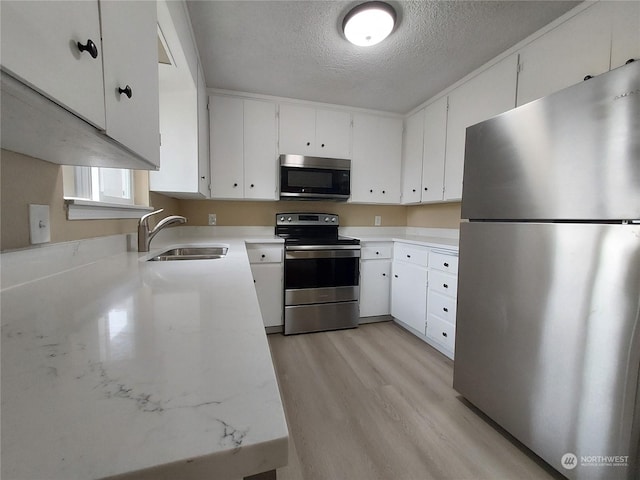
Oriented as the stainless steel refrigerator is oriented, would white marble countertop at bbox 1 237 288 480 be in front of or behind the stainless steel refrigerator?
in front

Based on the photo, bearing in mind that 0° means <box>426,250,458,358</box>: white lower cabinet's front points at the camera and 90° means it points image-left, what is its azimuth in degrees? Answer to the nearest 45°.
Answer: approximately 45°

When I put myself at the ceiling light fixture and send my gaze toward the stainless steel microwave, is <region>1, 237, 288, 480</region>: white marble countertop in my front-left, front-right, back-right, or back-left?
back-left

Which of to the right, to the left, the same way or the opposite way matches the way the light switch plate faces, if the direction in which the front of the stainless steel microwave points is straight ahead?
to the left

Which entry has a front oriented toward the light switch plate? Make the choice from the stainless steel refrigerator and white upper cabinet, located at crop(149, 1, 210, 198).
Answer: the stainless steel refrigerator

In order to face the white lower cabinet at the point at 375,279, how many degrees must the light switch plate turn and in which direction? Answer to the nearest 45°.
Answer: approximately 45° to its left

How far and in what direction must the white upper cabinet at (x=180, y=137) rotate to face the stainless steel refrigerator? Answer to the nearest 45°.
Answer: approximately 45° to its right

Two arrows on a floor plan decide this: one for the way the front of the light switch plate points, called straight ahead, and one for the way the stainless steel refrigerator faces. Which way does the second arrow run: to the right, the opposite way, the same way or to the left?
the opposite way
